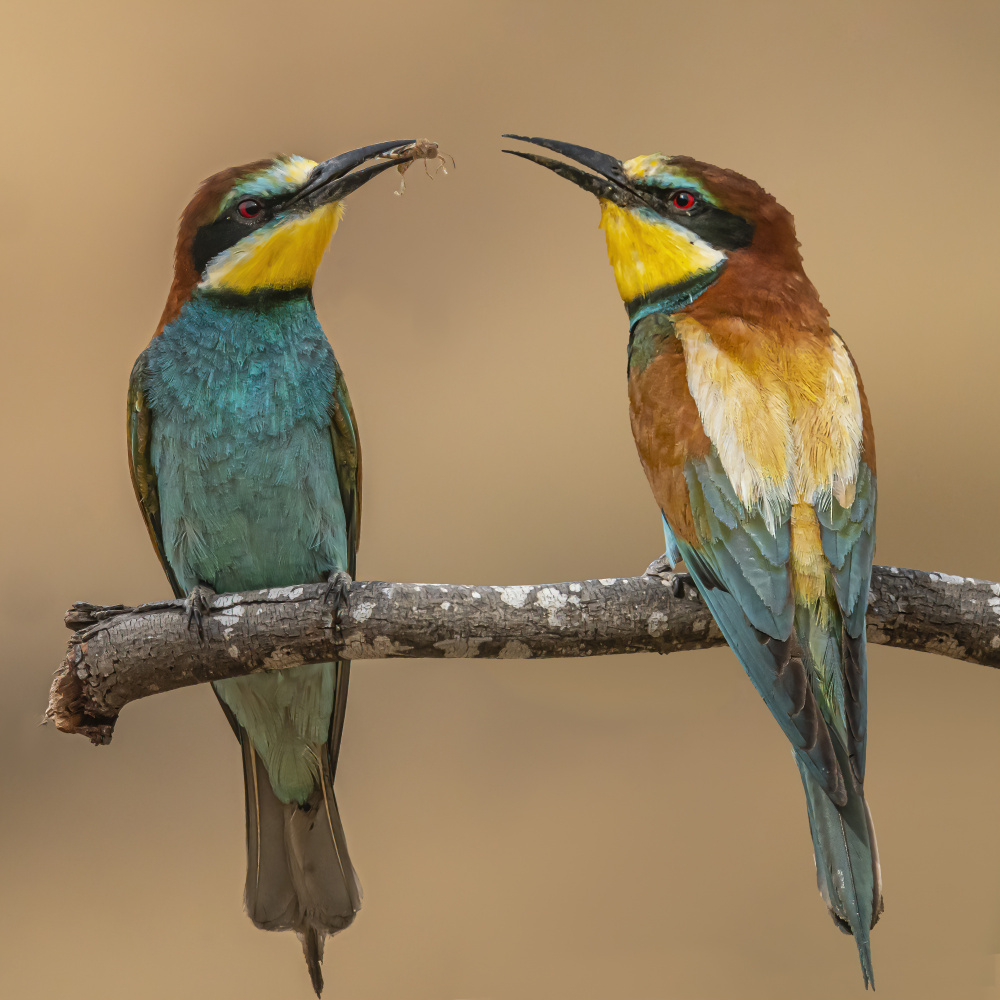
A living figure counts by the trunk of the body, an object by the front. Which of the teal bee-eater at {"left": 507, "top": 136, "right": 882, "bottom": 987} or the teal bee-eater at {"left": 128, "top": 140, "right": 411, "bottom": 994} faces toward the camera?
the teal bee-eater at {"left": 128, "top": 140, "right": 411, "bottom": 994}

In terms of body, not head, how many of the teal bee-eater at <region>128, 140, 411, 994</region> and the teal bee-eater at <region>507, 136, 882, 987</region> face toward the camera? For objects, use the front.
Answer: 1

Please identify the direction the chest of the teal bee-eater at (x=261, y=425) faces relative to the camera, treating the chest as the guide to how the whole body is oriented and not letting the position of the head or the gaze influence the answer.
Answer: toward the camera

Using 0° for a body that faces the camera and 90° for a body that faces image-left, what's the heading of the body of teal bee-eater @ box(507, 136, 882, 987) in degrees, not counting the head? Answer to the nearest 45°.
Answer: approximately 135°
